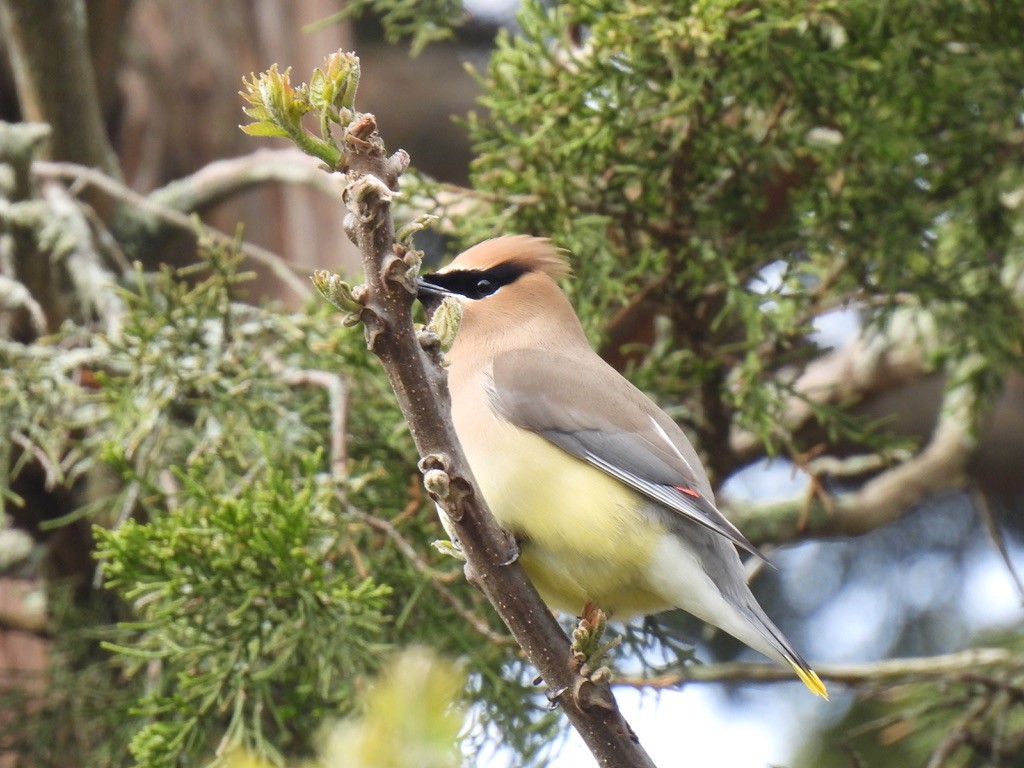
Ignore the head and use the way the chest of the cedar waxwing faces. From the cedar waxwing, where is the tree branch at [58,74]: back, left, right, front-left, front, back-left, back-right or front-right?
front-right

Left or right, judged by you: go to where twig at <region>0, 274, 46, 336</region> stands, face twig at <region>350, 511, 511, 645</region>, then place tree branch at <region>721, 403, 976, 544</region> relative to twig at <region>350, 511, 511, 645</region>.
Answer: left

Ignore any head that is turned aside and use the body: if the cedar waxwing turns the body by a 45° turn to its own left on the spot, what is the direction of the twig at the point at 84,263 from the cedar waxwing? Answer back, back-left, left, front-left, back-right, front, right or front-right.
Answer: right

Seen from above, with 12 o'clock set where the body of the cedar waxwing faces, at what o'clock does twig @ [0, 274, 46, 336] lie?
The twig is roughly at 1 o'clock from the cedar waxwing.

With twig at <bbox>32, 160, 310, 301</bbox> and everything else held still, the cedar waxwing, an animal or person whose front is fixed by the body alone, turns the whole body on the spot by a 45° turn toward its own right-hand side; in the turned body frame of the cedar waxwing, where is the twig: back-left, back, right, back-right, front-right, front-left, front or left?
front

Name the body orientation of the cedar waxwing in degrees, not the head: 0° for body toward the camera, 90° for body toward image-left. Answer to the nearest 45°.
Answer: approximately 90°

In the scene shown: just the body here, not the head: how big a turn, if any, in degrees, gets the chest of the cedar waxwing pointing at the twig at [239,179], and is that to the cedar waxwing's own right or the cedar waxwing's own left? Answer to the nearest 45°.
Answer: approximately 45° to the cedar waxwing's own right

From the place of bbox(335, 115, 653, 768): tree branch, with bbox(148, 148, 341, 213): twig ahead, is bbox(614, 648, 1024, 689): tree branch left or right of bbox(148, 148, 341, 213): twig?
right
